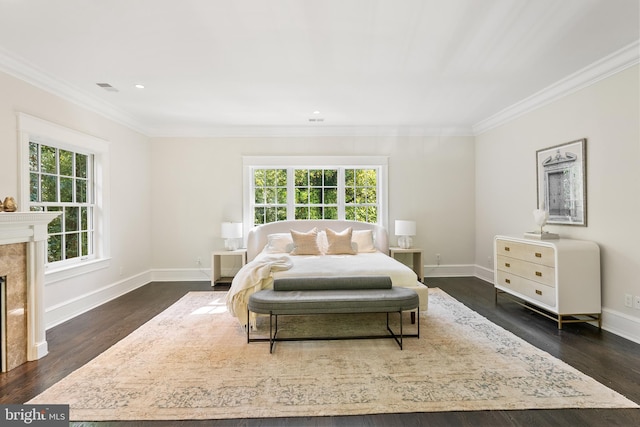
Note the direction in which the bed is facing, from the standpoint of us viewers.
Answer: facing the viewer

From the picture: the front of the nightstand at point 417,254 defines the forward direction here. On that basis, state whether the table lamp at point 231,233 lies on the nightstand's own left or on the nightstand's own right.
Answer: on the nightstand's own right

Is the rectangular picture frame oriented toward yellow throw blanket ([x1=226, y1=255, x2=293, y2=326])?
yes

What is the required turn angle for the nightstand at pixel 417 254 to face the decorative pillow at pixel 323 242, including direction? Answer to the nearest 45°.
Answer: approximately 45° to its right

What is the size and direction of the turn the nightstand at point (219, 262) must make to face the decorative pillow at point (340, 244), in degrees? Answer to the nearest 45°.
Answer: approximately 45° to its left

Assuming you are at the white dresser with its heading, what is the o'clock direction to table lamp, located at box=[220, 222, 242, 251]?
The table lamp is roughly at 1 o'clock from the white dresser.

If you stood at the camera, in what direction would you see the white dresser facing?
facing the viewer and to the left of the viewer

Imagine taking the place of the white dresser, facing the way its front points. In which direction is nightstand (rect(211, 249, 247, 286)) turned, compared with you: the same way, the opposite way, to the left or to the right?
to the left

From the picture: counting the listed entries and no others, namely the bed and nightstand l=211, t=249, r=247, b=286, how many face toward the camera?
2

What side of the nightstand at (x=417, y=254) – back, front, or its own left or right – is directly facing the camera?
front

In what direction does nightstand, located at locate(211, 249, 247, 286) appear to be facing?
toward the camera

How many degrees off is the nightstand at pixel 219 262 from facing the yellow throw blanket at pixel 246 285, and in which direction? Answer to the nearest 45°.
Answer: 0° — it already faces it

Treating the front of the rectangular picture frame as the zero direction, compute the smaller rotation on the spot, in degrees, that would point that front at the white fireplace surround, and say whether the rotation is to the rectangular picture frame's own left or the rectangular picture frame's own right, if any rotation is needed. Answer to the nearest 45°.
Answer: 0° — it already faces it

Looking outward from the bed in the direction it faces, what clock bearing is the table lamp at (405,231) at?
The table lamp is roughly at 8 o'clock from the bed.

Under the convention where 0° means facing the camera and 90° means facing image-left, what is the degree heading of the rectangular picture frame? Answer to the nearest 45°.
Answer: approximately 45°

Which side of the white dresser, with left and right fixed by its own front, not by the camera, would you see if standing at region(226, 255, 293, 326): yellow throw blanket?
front

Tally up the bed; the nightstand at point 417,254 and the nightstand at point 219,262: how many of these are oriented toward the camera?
3
